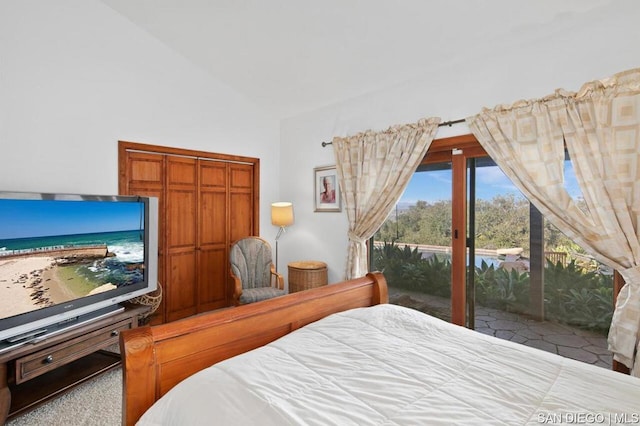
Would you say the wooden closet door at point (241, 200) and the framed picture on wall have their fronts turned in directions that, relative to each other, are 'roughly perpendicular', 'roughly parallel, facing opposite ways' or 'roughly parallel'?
roughly perpendicular

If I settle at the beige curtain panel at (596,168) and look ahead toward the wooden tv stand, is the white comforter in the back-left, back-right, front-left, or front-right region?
front-left

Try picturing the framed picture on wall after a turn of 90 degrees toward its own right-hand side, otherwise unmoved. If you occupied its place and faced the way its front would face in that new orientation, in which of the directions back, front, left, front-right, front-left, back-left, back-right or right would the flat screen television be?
left

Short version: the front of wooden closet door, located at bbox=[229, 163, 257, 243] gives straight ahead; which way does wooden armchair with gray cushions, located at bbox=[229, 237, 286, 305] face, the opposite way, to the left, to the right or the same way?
the same way

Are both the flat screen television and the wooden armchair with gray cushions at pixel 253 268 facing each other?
no

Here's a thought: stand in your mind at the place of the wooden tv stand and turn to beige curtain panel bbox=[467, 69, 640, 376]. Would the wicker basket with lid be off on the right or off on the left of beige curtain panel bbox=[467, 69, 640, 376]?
left

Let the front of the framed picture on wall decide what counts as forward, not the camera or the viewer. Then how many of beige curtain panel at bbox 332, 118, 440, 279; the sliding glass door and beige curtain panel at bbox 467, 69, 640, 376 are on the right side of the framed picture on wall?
0

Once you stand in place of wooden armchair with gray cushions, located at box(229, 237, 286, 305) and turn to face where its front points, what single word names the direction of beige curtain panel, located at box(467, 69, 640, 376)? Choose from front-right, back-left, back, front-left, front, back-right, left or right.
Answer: front

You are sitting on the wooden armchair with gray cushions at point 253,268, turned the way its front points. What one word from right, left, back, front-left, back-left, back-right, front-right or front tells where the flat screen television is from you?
right

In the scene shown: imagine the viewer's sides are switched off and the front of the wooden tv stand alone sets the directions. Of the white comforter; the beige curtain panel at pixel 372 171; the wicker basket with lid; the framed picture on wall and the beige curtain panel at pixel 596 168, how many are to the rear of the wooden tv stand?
0

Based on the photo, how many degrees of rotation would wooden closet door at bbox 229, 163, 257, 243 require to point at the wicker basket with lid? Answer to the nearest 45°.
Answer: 0° — it already faces it

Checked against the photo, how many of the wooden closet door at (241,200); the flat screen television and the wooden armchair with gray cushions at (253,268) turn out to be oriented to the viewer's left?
0

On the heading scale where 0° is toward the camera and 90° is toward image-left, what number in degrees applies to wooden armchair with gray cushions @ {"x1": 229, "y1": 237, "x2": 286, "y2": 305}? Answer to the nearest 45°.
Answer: approximately 315°

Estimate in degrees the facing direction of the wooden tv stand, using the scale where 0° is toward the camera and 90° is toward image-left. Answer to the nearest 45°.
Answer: approximately 315°

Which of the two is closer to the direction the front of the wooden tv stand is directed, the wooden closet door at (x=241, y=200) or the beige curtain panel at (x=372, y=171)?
the beige curtain panel

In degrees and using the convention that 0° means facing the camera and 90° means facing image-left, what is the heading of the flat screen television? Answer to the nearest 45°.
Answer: approximately 315°

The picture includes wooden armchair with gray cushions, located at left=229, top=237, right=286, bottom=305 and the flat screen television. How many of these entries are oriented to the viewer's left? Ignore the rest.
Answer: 0

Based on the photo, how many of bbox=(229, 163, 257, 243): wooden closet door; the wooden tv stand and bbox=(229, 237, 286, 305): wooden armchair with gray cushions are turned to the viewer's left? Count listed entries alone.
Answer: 0

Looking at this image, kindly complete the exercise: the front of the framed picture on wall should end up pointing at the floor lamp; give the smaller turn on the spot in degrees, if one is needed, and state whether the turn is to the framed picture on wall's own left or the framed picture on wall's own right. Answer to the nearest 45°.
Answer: approximately 45° to the framed picture on wall's own right
